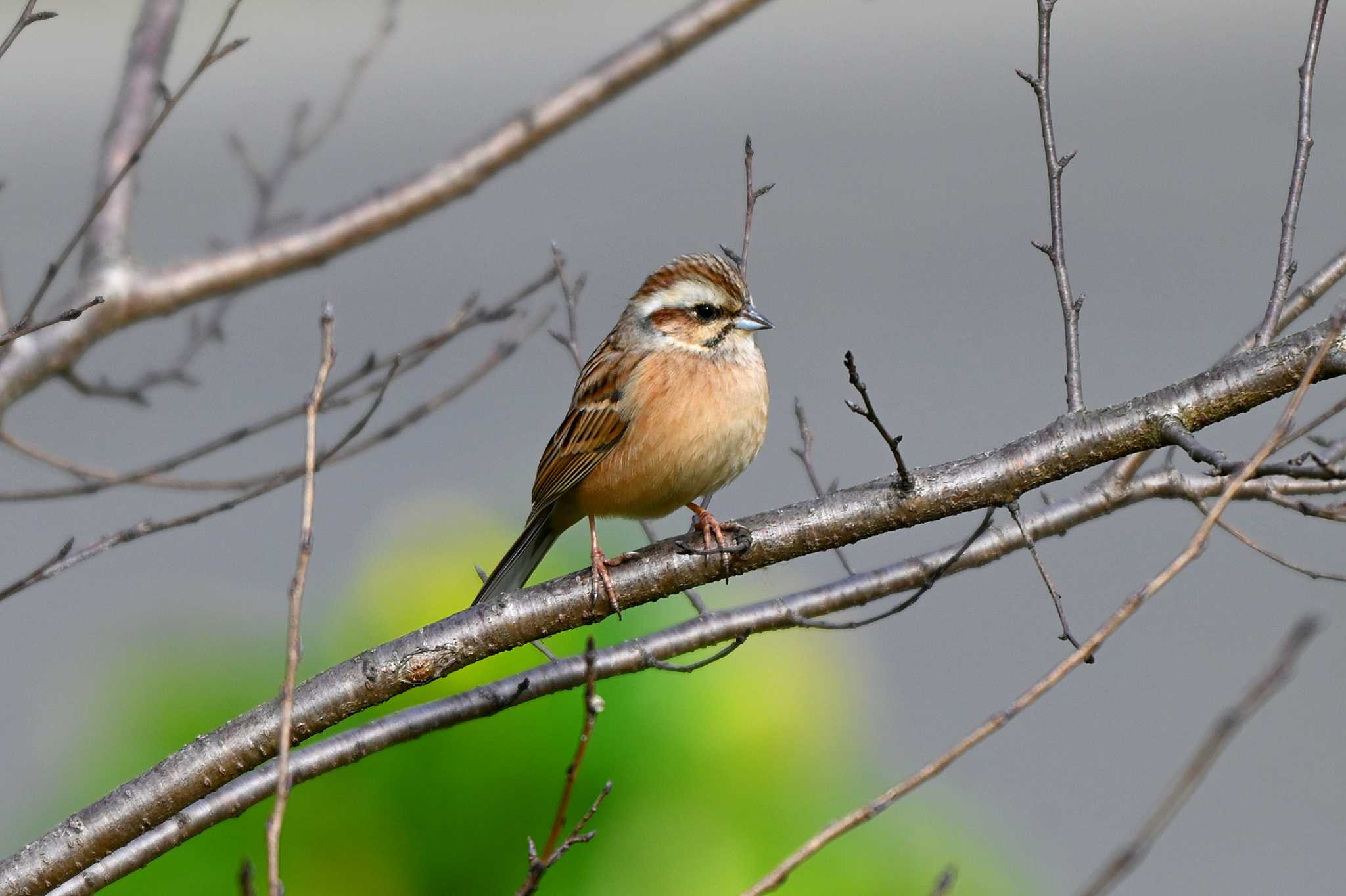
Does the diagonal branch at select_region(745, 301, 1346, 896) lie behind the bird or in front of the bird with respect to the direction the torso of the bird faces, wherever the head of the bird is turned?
in front

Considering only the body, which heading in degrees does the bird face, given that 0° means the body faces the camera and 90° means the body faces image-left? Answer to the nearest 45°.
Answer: approximately 315°

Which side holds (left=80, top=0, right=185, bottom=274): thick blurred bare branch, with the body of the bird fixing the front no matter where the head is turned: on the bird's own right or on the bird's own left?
on the bird's own right
